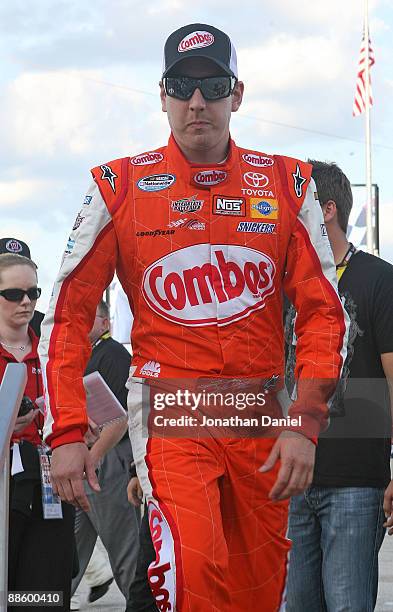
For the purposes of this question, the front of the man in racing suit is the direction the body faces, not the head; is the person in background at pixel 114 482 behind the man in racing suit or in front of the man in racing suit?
behind

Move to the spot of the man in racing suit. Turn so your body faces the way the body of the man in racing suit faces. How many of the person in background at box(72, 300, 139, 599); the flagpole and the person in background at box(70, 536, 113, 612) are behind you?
3

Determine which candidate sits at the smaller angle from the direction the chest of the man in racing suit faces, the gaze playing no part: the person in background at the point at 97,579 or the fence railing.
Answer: the fence railing

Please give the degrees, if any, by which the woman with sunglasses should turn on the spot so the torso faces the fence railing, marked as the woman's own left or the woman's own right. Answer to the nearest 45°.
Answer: approximately 45° to the woman's own right
